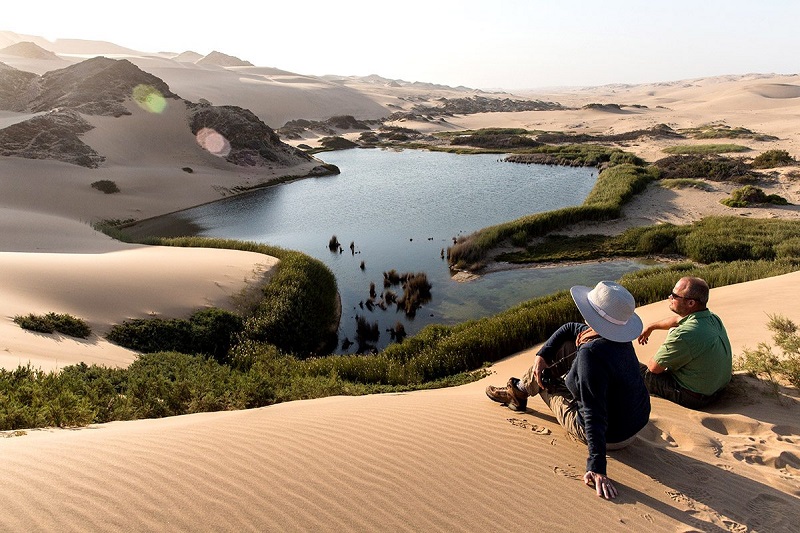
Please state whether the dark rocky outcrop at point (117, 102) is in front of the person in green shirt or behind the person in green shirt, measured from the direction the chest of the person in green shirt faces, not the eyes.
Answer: in front

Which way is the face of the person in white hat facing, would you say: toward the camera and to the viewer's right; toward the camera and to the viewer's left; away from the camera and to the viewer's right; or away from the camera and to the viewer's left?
away from the camera and to the viewer's left

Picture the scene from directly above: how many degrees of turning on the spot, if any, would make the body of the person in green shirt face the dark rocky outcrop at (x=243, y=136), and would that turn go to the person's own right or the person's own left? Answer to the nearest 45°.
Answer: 0° — they already face it

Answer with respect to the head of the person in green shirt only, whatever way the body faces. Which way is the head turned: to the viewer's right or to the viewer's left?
to the viewer's left

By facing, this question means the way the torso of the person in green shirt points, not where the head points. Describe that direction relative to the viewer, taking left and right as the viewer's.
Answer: facing away from the viewer and to the left of the viewer

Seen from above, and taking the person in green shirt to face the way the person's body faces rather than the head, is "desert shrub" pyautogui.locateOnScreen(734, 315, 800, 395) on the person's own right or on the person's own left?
on the person's own right

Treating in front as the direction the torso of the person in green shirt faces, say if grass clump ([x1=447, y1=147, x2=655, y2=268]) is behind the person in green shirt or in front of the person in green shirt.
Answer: in front

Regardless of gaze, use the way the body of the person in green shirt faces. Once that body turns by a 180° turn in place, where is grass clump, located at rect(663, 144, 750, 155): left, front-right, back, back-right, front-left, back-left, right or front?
back-left

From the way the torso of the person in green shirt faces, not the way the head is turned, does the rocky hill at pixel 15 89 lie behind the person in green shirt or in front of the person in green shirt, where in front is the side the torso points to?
in front

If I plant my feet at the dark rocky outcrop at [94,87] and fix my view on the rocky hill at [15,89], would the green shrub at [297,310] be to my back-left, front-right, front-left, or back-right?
back-left
